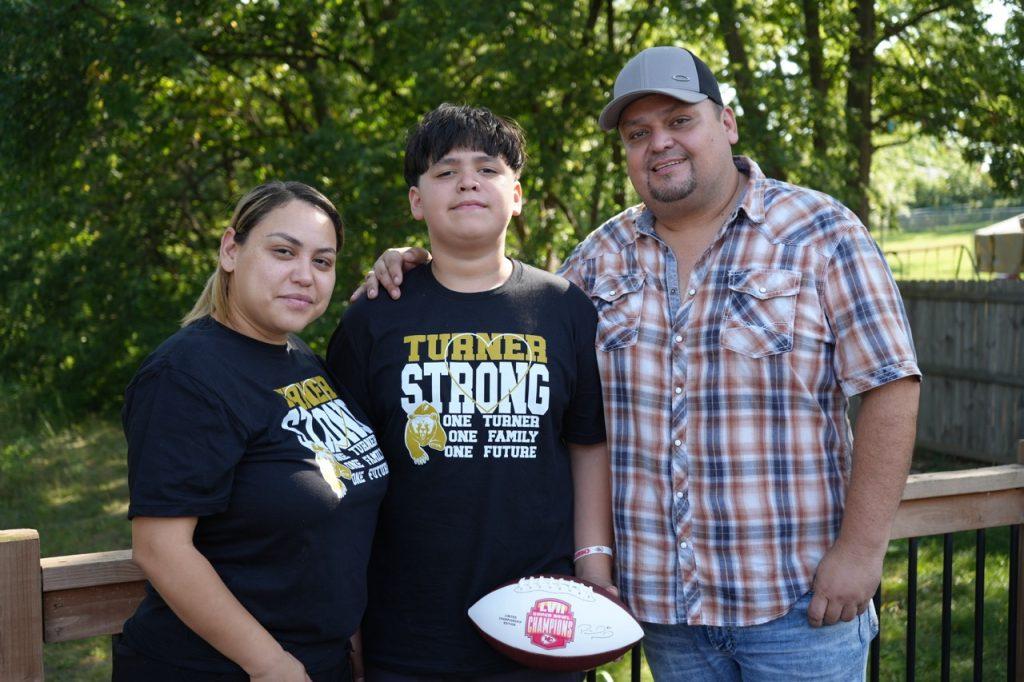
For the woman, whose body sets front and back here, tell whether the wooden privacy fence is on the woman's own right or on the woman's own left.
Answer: on the woman's own left

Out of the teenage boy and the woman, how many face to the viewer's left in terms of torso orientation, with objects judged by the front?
0

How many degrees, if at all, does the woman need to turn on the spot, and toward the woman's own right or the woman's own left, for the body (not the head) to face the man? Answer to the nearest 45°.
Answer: approximately 45° to the woman's own left

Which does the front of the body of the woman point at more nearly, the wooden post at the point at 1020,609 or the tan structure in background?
the wooden post

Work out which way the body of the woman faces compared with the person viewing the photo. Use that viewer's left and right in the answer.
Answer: facing the viewer and to the right of the viewer

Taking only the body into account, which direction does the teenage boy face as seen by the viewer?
toward the camera

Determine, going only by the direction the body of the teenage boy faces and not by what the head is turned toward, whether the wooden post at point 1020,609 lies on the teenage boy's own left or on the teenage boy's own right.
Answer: on the teenage boy's own left

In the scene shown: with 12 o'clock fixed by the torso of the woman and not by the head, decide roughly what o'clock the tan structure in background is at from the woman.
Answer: The tan structure in background is roughly at 9 o'clock from the woman.

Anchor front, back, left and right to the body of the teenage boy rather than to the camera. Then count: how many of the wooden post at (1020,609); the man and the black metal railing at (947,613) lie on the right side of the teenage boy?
0

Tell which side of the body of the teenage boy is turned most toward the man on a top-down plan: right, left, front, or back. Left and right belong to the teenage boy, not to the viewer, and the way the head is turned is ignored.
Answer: left

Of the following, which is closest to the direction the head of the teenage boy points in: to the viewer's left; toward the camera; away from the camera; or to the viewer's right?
toward the camera
